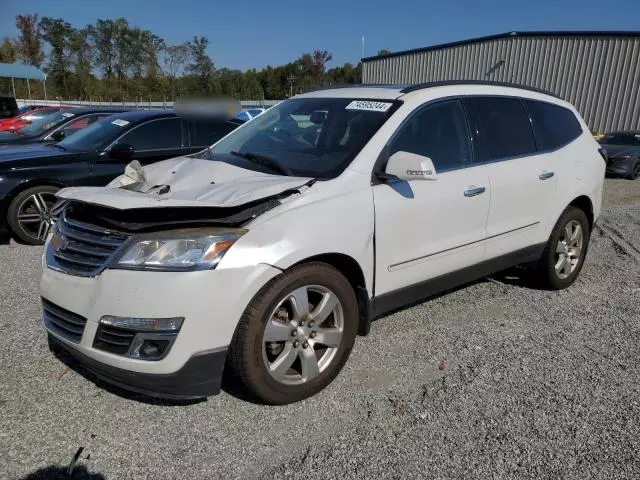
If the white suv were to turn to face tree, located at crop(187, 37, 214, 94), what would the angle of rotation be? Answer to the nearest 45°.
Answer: approximately 135° to its right

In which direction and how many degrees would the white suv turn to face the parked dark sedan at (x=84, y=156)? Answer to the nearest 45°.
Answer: approximately 90° to its right

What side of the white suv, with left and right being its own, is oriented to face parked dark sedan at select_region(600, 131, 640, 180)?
back

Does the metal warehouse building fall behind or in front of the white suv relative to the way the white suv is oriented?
behind

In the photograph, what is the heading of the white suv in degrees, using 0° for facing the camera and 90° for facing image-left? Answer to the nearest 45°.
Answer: approximately 45°
